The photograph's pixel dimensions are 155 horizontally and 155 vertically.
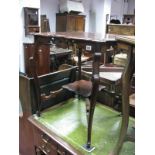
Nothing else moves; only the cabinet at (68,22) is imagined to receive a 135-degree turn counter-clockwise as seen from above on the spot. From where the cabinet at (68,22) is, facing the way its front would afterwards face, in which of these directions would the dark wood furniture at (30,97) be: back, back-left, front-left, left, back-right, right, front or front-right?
back

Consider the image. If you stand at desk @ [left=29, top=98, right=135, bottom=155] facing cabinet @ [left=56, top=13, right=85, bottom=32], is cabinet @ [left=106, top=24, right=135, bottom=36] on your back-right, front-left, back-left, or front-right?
front-right

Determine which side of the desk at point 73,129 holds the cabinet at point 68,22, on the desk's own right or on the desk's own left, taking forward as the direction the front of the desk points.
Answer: on the desk's own right

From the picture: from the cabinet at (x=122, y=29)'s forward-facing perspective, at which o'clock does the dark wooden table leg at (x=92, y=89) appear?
The dark wooden table leg is roughly at 12 o'clock from the cabinet.

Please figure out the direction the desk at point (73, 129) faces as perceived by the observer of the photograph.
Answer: facing the viewer and to the left of the viewer

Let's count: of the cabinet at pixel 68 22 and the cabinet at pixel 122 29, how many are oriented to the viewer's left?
0

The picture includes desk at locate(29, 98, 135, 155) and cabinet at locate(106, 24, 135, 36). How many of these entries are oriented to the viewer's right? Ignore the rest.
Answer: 0

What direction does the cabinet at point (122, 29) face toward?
toward the camera

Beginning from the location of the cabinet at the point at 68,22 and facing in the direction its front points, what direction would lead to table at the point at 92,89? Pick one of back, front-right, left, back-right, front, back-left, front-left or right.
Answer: front-right

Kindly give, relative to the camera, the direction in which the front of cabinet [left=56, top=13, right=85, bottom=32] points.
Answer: facing the viewer and to the right of the viewer
